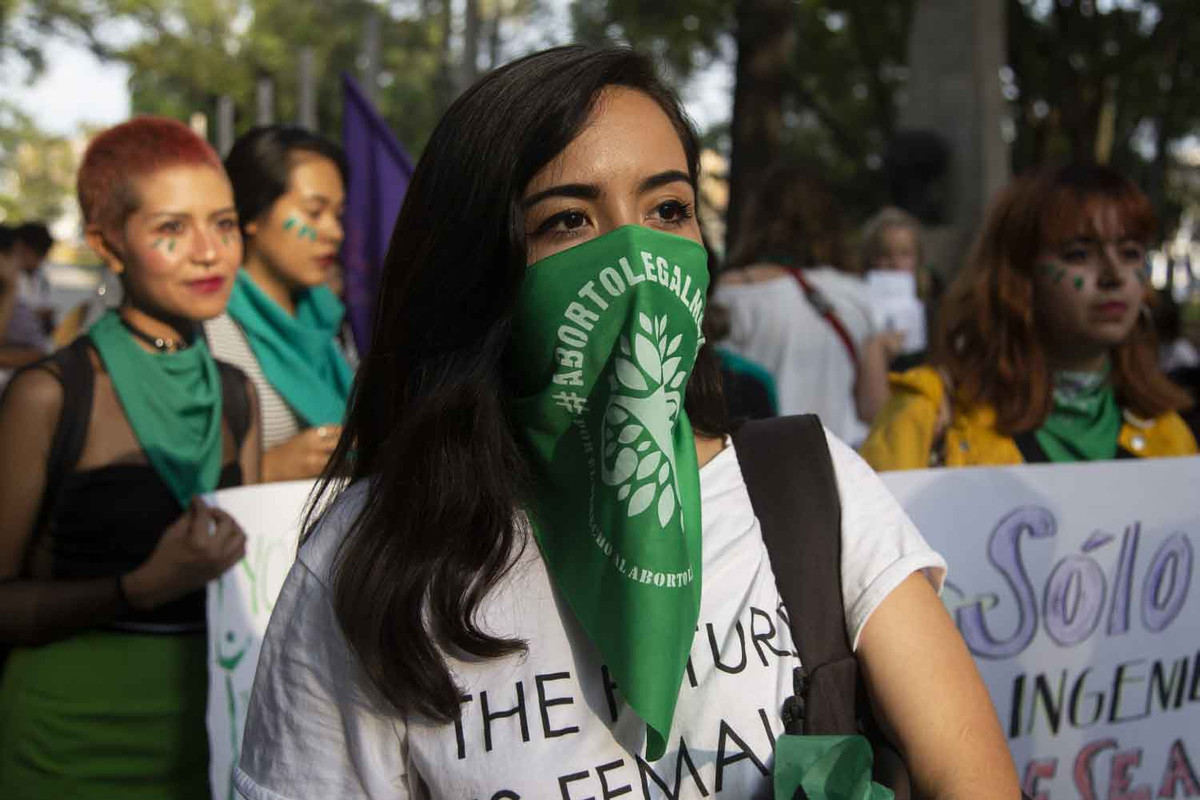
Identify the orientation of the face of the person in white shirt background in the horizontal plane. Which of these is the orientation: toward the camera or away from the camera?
away from the camera

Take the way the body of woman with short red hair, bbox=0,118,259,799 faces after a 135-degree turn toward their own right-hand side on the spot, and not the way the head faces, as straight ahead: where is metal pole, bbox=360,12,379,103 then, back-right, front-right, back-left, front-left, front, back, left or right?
right

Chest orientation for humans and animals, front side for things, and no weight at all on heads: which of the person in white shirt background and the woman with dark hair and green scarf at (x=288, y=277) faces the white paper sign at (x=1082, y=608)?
the woman with dark hair and green scarf

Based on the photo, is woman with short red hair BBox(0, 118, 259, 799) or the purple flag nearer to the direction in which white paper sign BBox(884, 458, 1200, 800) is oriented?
the woman with short red hair

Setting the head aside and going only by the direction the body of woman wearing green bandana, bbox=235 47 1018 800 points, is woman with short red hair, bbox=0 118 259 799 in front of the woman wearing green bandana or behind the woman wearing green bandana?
behind

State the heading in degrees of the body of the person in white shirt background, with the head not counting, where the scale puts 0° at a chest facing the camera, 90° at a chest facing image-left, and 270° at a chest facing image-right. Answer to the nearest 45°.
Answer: approximately 180°

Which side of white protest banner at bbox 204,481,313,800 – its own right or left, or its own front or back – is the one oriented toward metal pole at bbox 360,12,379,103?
back

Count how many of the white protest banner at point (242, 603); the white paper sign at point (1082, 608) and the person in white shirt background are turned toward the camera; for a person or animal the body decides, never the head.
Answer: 2

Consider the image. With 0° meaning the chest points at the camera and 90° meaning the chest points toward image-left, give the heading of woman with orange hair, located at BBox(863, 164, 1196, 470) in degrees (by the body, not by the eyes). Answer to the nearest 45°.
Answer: approximately 315°

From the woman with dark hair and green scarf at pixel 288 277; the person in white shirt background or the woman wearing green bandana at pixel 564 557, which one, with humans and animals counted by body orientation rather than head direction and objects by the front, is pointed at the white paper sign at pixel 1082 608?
the woman with dark hair and green scarf
